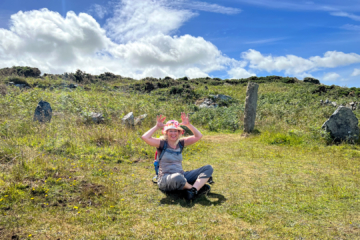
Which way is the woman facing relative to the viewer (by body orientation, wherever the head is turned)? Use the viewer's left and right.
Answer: facing the viewer and to the right of the viewer

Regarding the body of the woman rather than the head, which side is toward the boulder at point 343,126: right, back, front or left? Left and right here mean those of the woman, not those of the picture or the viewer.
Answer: left

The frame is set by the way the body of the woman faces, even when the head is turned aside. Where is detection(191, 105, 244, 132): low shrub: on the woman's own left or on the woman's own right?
on the woman's own left

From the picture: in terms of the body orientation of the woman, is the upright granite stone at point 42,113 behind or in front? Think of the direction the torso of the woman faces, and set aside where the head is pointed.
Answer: behind

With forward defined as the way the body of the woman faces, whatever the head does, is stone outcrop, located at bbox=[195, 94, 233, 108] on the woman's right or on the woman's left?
on the woman's left

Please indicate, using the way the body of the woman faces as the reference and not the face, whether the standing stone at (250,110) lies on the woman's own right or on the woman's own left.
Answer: on the woman's own left

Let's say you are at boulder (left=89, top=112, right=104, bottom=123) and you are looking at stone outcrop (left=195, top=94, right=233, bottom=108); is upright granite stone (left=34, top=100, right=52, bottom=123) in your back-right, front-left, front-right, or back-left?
back-left
